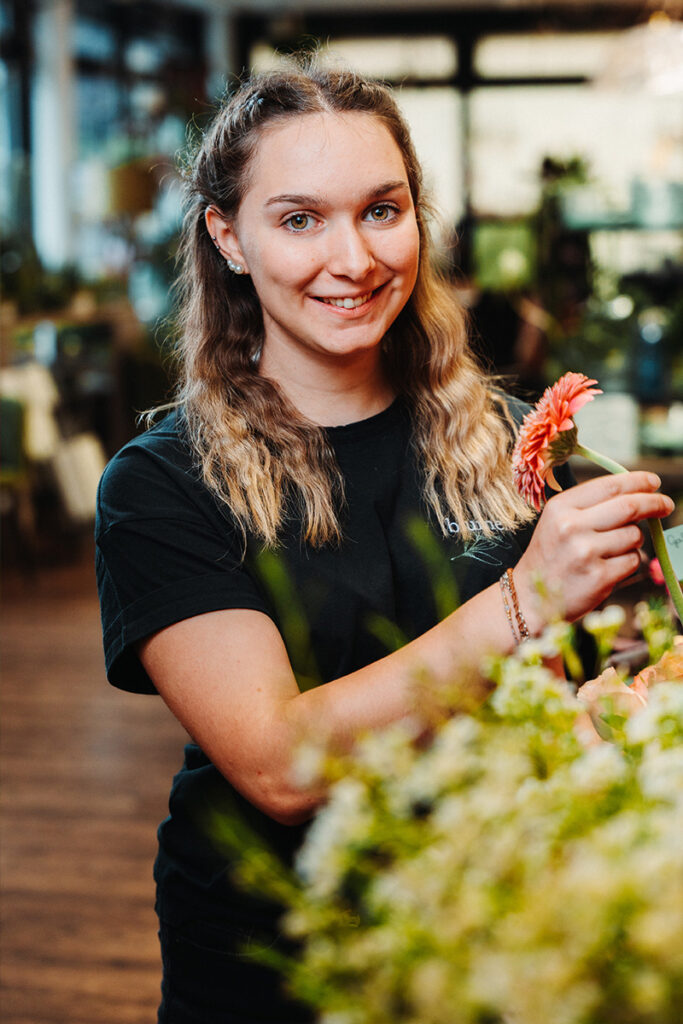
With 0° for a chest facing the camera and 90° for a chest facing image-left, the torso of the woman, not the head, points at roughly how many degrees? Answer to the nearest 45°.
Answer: approximately 315°
